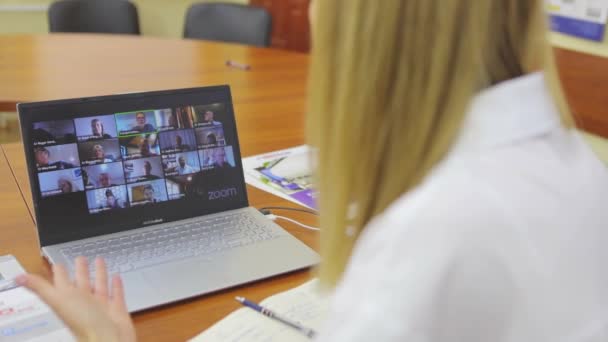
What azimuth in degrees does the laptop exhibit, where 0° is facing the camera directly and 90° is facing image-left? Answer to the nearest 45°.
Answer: approximately 315°

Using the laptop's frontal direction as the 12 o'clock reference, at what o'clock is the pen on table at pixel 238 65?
The pen on table is roughly at 8 o'clock from the laptop.

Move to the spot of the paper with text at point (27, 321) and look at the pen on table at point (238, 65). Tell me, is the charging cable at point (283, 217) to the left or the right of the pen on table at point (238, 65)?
right
